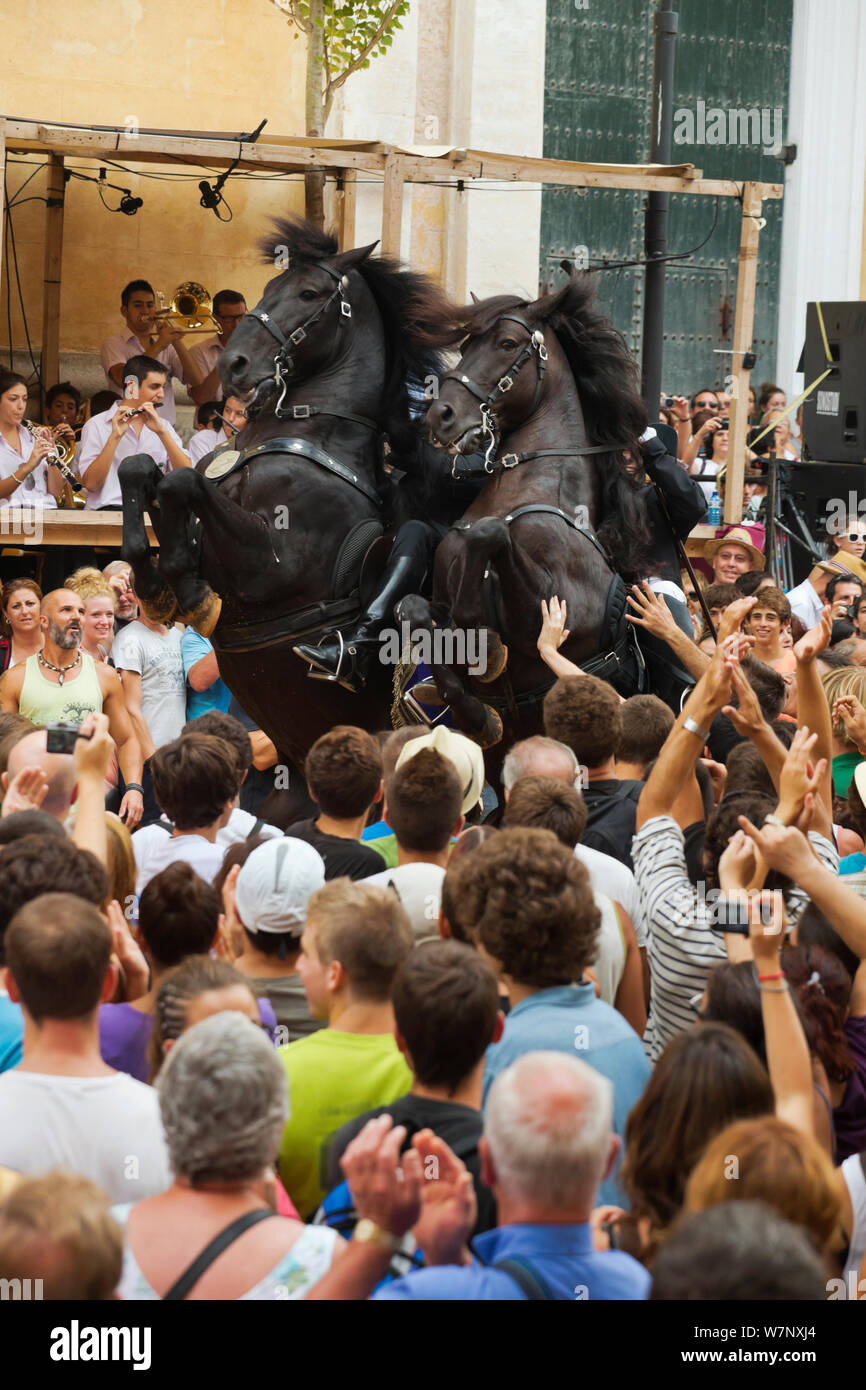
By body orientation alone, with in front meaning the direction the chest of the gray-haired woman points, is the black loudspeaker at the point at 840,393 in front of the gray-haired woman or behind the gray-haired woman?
in front

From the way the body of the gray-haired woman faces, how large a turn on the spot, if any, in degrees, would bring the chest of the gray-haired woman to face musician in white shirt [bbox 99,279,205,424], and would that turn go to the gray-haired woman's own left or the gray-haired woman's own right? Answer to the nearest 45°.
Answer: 0° — they already face them

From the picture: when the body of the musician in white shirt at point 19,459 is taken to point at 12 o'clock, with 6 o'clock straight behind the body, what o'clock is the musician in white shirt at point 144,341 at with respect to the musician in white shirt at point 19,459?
the musician in white shirt at point 144,341 is roughly at 8 o'clock from the musician in white shirt at point 19,459.

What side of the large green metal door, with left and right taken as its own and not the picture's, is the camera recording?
front

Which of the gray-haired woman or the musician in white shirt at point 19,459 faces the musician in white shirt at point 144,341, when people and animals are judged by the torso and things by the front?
the gray-haired woman

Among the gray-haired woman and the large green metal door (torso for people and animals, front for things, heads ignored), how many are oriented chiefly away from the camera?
1

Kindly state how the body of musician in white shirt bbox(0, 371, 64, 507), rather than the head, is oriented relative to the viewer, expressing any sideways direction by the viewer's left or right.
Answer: facing the viewer and to the right of the viewer

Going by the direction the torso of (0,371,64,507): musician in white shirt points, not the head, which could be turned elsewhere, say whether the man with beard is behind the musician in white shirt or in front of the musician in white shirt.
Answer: in front

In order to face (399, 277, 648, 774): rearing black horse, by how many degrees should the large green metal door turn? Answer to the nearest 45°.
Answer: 0° — it already faces it

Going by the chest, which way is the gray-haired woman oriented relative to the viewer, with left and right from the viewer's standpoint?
facing away from the viewer

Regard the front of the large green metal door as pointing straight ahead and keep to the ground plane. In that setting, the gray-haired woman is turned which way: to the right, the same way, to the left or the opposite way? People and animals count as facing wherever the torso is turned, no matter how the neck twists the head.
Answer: the opposite way

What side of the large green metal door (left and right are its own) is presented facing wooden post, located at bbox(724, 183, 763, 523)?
front

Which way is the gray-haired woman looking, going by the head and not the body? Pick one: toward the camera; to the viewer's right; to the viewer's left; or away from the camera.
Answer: away from the camera

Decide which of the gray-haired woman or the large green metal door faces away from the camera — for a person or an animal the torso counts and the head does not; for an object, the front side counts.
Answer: the gray-haired woman

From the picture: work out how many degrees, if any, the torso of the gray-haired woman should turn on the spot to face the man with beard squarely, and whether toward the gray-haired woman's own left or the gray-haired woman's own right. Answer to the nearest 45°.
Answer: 0° — they already face them
